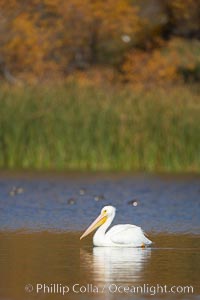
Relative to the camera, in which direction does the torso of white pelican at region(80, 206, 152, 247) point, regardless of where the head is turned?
to the viewer's left
